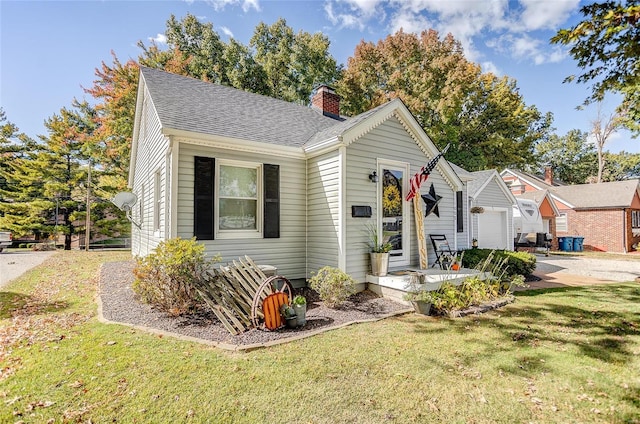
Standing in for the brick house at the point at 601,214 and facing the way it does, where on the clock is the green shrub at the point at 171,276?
The green shrub is roughly at 2 o'clock from the brick house.

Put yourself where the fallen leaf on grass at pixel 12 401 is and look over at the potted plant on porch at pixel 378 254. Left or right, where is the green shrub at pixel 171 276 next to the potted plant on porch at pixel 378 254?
left

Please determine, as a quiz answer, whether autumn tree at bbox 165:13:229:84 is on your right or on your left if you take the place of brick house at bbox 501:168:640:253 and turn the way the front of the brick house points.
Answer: on your right

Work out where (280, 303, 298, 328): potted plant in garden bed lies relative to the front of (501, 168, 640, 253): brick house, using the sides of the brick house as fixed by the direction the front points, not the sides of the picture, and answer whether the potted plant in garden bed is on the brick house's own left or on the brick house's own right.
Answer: on the brick house's own right

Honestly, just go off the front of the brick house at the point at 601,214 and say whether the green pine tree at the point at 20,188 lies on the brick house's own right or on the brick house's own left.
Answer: on the brick house's own right

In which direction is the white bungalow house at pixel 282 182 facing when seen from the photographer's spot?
facing the viewer and to the right of the viewer

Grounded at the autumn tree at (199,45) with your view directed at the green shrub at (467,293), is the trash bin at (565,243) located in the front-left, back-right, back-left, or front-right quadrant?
front-left

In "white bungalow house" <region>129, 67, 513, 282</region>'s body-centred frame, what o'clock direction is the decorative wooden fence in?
The decorative wooden fence is roughly at 2 o'clock from the white bungalow house.

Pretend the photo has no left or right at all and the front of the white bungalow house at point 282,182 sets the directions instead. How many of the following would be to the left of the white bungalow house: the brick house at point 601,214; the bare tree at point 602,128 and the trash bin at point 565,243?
3

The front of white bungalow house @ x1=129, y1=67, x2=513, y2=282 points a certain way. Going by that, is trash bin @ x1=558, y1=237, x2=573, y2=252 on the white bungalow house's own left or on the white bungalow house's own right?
on the white bungalow house's own left
